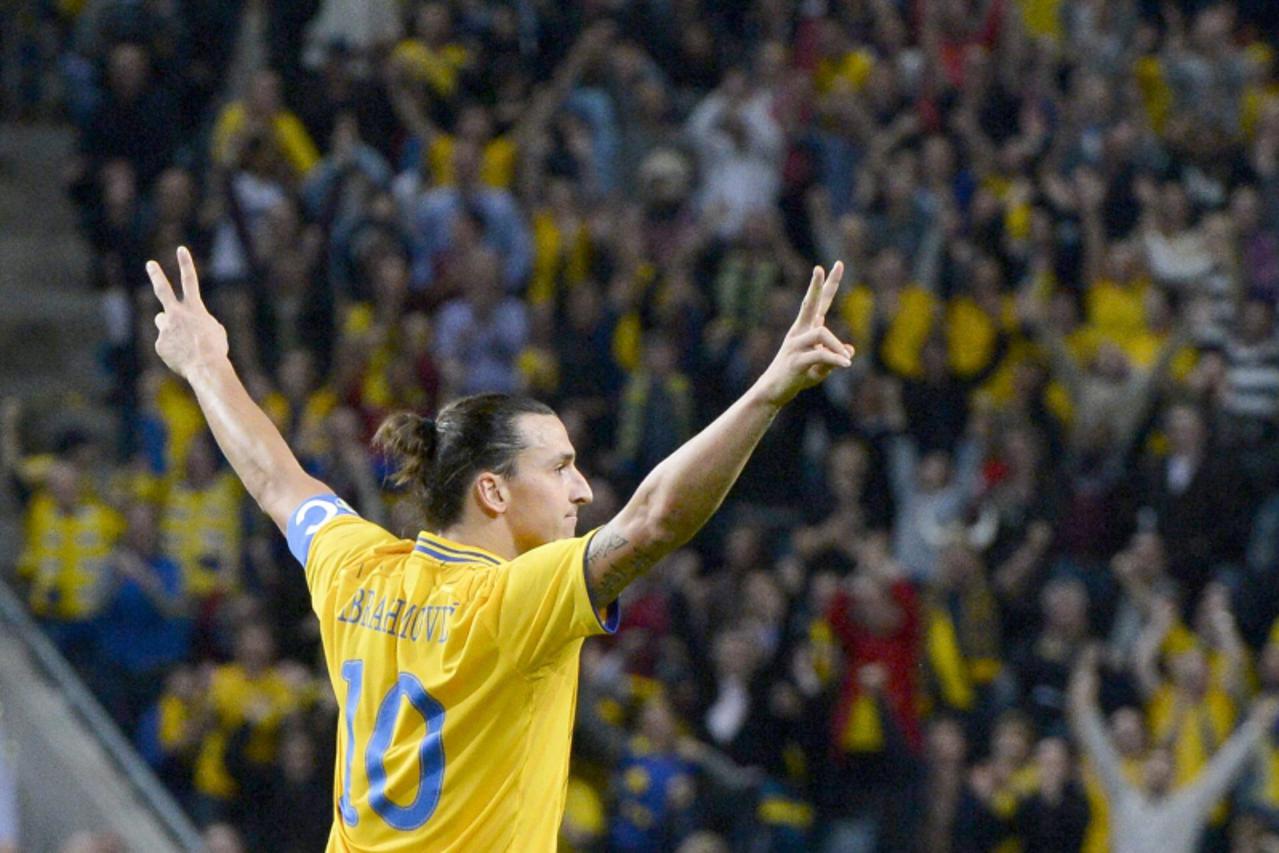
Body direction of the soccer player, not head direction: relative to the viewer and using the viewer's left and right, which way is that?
facing away from the viewer and to the right of the viewer
